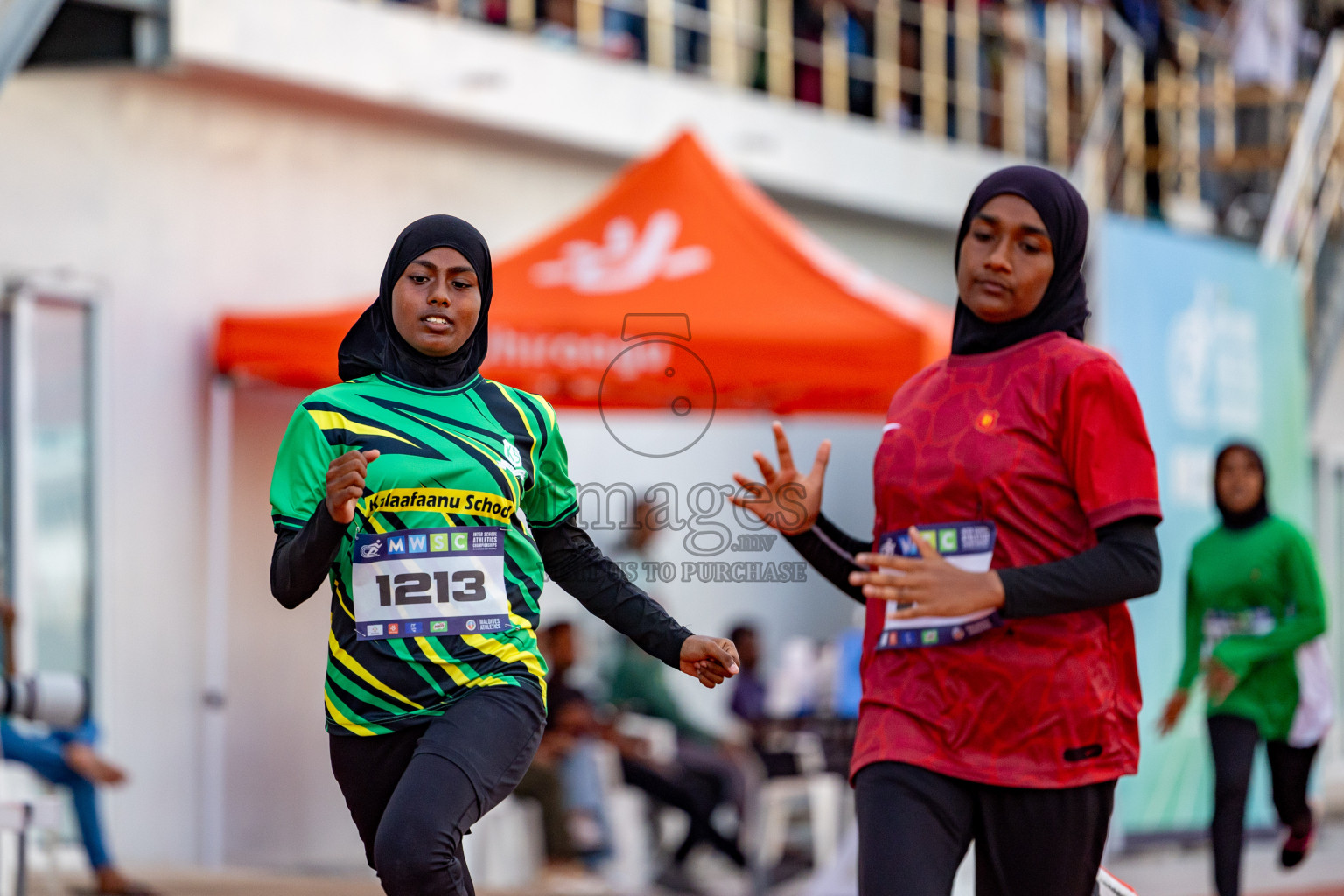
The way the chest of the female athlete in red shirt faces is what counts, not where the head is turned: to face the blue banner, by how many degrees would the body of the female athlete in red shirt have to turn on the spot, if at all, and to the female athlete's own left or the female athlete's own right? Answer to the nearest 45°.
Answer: approximately 135° to the female athlete's own right

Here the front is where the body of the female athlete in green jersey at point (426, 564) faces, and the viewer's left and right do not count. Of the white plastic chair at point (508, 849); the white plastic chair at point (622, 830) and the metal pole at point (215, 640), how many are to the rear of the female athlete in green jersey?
3

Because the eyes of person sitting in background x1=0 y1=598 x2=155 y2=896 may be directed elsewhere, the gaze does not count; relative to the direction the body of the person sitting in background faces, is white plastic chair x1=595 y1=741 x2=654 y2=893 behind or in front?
in front

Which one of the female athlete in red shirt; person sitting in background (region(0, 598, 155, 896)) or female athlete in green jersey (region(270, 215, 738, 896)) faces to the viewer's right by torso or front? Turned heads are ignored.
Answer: the person sitting in background

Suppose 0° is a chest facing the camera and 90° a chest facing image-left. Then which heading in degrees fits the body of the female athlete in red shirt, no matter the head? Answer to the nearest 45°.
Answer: approximately 45°

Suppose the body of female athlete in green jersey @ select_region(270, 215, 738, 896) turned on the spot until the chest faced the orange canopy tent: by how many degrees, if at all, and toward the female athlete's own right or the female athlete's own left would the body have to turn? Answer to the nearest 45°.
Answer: approximately 180°

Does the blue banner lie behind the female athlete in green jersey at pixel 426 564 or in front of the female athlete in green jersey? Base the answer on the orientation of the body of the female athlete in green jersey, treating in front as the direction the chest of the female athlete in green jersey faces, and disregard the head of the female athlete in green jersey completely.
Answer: behind

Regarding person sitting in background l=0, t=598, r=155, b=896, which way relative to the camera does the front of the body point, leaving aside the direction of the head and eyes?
to the viewer's right

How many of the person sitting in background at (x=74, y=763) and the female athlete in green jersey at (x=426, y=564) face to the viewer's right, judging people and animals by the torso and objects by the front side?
1

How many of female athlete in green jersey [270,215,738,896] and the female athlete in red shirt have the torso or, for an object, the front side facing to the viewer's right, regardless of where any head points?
0
